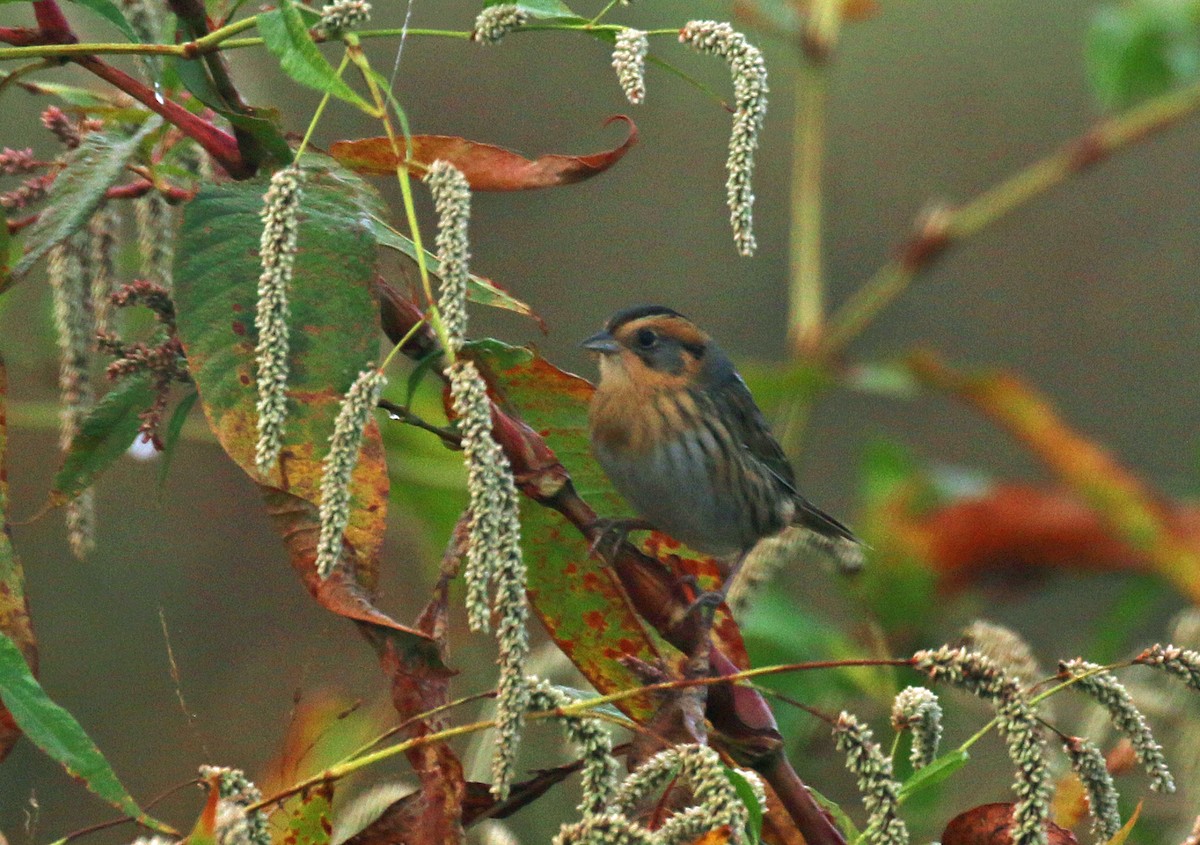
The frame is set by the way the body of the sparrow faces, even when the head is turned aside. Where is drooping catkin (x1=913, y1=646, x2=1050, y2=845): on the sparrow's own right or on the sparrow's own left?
on the sparrow's own left

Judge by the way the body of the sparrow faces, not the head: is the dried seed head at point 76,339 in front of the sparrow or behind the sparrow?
in front

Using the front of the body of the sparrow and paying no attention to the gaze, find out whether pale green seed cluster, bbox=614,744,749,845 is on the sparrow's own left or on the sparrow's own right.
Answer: on the sparrow's own left

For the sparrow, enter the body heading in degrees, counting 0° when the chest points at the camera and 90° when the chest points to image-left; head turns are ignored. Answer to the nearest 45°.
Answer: approximately 45°

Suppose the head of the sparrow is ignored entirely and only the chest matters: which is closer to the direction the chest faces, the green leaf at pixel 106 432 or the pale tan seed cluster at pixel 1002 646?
the green leaf

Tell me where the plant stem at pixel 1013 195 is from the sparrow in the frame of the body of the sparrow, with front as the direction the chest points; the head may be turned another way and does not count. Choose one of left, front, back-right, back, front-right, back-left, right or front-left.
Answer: back

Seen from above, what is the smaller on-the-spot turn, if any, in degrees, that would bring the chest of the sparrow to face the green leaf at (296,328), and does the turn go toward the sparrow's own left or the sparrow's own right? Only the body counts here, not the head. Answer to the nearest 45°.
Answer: approximately 45° to the sparrow's own right

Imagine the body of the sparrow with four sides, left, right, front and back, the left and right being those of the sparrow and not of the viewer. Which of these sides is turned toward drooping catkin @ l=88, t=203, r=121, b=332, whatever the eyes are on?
front

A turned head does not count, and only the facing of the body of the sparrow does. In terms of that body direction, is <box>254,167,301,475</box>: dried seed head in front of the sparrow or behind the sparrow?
in front
